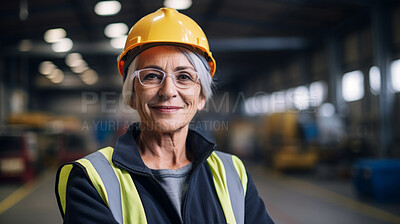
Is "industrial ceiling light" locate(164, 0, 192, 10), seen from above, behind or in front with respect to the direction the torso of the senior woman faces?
behind

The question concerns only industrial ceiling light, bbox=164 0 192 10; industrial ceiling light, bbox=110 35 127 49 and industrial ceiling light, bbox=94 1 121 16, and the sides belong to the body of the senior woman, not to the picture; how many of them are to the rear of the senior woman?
3

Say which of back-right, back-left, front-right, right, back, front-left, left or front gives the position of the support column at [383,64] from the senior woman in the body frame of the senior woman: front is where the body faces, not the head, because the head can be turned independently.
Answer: back-left

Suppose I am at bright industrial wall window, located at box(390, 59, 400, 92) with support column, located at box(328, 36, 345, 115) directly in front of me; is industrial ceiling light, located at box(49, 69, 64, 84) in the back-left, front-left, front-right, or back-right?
front-left

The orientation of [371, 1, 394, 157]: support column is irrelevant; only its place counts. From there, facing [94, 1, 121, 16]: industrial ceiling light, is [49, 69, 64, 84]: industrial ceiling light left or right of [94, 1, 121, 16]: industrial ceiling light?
right

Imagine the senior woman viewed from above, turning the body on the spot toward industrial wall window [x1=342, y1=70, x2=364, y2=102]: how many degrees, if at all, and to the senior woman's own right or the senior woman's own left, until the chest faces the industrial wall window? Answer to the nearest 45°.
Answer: approximately 135° to the senior woman's own left

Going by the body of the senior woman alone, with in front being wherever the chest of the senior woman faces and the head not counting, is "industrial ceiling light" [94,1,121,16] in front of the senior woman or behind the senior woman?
behind

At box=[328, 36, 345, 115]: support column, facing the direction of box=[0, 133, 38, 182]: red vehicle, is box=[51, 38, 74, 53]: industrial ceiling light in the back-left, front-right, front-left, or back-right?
front-right

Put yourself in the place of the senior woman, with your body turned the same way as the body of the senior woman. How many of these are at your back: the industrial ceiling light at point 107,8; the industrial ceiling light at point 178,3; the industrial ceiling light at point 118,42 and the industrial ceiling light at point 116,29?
4

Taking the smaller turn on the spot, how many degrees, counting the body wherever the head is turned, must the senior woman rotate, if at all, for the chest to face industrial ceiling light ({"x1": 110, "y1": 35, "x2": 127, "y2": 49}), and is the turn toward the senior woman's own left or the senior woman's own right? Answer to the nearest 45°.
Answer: approximately 180°

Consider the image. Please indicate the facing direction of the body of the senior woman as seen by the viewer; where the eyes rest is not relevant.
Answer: toward the camera

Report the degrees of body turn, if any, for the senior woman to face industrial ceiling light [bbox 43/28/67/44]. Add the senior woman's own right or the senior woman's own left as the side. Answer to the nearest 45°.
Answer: approximately 180°
